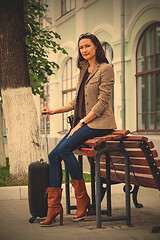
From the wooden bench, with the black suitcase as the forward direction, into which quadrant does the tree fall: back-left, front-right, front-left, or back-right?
front-right

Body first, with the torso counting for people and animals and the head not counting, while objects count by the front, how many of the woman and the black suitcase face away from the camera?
0
